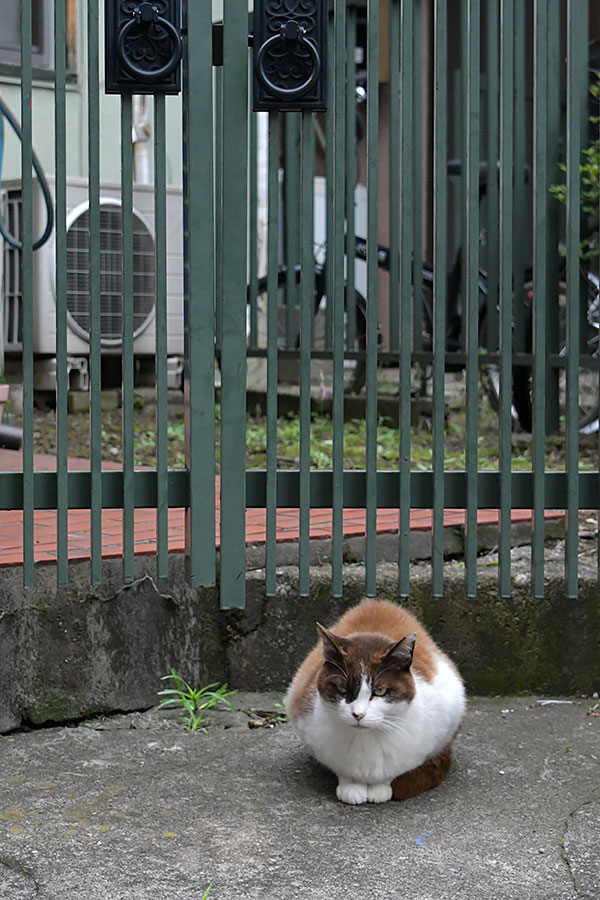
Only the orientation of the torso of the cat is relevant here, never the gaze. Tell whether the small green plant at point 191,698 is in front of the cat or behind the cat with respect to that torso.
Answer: behind

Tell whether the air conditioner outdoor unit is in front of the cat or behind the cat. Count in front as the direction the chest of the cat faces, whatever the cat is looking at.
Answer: behind

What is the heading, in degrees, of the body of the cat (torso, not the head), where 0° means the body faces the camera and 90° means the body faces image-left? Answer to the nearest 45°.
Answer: approximately 0°

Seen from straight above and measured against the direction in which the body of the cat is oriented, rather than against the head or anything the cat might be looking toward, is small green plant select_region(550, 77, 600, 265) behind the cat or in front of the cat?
behind
